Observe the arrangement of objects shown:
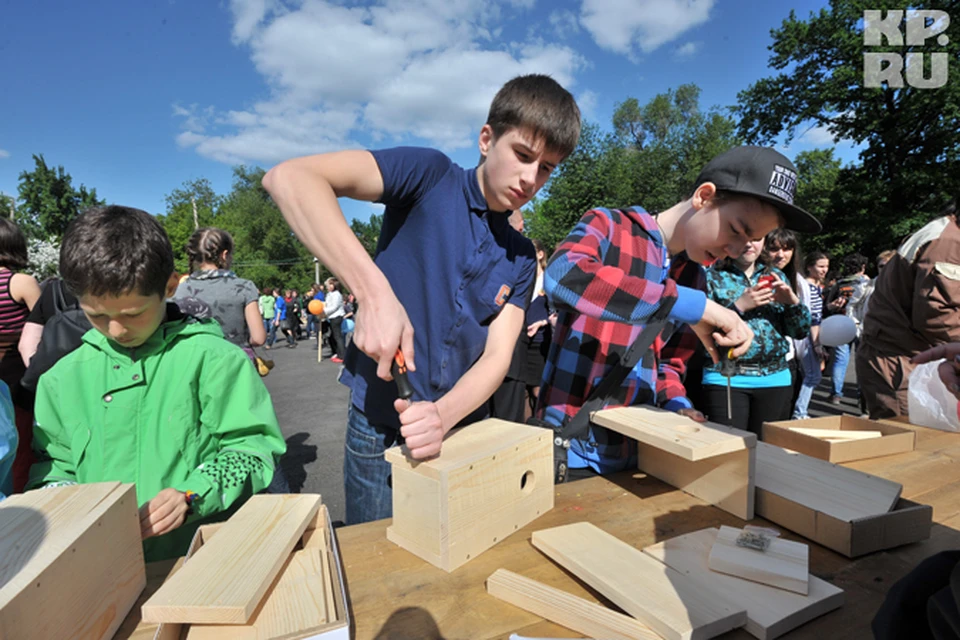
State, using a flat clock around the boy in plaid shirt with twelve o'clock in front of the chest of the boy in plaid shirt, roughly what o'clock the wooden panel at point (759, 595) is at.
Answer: The wooden panel is roughly at 1 o'clock from the boy in plaid shirt.

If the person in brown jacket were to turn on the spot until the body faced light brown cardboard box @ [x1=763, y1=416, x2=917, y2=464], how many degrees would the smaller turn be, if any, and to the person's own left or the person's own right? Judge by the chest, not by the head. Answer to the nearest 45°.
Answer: approximately 90° to the person's own right

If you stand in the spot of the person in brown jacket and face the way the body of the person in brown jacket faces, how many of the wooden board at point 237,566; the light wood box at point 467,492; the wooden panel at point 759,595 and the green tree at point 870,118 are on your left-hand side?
1

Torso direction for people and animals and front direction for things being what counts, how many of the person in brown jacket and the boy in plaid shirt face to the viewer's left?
0

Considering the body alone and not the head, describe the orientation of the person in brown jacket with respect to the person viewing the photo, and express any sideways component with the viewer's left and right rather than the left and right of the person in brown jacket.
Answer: facing to the right of the viewer

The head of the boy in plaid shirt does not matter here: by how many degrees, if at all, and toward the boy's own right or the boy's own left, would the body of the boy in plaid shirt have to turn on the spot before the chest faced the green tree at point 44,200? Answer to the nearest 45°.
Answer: approximately 180°

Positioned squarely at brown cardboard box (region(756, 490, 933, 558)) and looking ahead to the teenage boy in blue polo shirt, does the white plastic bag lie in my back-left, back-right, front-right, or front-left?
back-right

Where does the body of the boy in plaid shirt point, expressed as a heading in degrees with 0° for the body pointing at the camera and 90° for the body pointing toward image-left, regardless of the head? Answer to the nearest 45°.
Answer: approximately 315°
